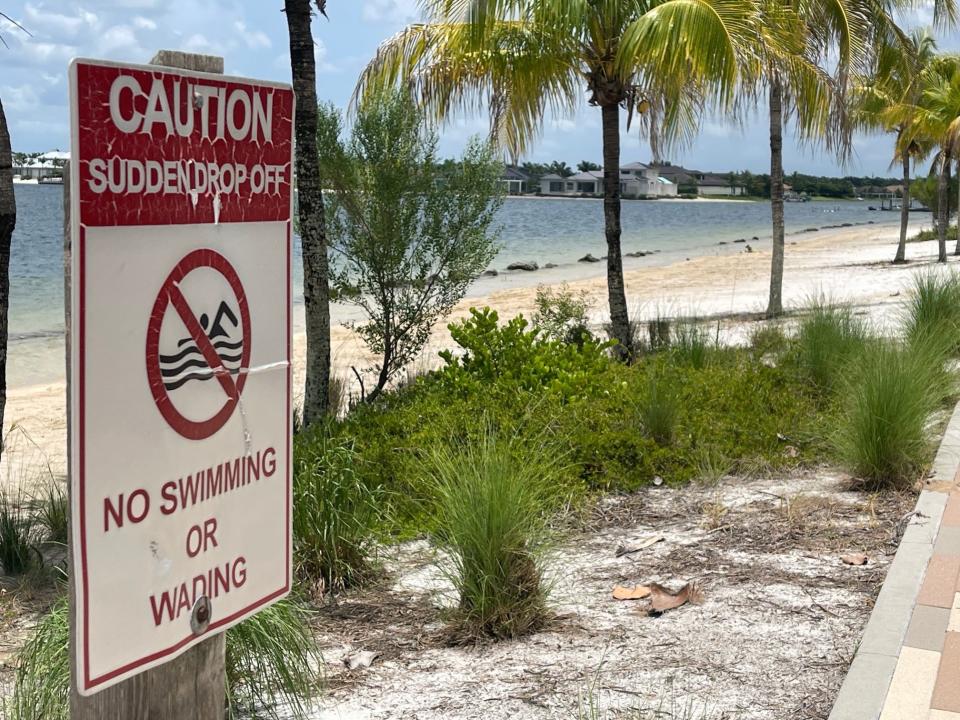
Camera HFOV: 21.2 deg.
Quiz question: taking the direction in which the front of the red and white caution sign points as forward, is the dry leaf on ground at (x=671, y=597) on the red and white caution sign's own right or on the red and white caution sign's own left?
on the red and white caution sign's own left

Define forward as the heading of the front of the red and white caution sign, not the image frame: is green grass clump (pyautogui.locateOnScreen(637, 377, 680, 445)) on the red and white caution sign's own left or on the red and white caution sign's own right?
on the red and white caution sign's own left

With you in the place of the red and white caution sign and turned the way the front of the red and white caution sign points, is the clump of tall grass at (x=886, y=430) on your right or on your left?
on your left

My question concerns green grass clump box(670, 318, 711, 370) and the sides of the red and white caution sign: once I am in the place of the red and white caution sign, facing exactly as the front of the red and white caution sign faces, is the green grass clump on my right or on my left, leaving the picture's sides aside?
on my left

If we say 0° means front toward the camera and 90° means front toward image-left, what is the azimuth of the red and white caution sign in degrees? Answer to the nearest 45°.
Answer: approximately 315°

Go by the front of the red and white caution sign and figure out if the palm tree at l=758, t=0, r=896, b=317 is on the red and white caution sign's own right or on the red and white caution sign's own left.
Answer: on the red and white caution sign's own left
